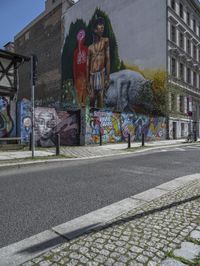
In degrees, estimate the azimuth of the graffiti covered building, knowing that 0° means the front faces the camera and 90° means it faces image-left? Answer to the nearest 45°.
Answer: approximately 315°
